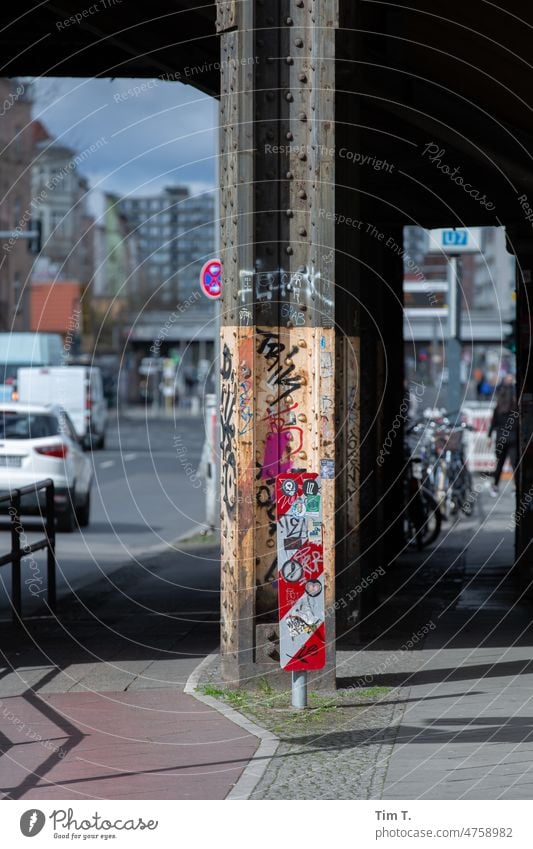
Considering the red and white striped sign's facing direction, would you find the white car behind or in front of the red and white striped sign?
behind

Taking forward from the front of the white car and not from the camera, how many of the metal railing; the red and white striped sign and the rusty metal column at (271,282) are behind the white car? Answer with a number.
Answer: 3

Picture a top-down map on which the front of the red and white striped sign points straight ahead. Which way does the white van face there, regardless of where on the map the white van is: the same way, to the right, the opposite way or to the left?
the opposite way

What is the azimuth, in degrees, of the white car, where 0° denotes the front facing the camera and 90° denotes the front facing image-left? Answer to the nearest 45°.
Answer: approximately 180°

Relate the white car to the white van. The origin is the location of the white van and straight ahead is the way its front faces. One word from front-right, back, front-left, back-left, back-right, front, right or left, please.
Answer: back

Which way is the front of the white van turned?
away from the camera

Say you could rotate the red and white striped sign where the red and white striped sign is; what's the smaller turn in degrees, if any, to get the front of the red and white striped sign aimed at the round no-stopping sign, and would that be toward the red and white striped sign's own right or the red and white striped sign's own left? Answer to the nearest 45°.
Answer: approximately 180°

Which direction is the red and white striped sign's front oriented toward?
toward the camera

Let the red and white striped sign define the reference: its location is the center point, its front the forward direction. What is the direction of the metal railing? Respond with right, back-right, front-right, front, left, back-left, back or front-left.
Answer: back-right

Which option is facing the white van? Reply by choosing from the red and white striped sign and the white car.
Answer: the white car

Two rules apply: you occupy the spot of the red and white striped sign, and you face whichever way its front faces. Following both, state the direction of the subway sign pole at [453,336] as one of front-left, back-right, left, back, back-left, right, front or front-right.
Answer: back

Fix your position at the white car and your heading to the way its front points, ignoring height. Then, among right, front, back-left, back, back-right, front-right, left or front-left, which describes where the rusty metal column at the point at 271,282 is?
back

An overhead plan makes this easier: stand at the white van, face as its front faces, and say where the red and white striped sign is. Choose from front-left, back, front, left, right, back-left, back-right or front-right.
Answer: back

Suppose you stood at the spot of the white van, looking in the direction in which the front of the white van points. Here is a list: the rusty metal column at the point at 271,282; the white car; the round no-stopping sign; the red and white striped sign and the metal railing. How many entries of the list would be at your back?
5
